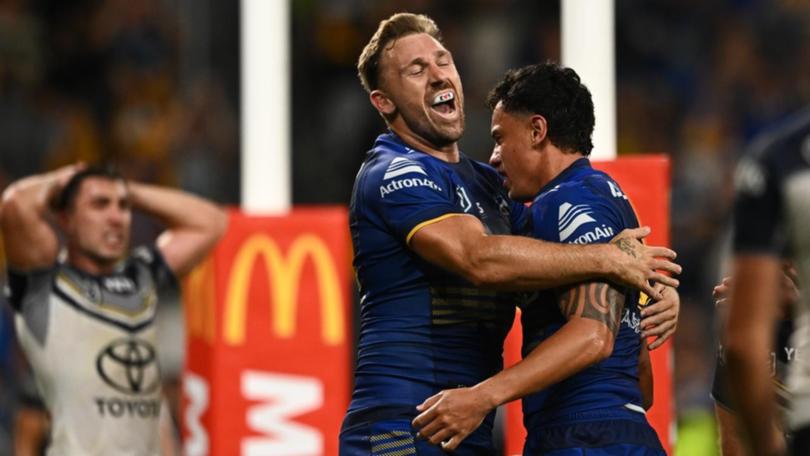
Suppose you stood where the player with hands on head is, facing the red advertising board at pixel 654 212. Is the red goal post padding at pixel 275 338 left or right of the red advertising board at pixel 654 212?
left

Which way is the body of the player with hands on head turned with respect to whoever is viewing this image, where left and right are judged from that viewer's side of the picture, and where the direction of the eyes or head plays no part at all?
facing the viewer and to the right of the viewer

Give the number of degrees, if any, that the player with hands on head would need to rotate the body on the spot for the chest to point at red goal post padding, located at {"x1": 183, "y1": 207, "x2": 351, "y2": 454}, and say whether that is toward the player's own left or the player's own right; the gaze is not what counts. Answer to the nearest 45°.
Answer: approximately 45° to the player's own left

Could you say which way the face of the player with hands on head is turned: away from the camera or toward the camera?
toward the camera
